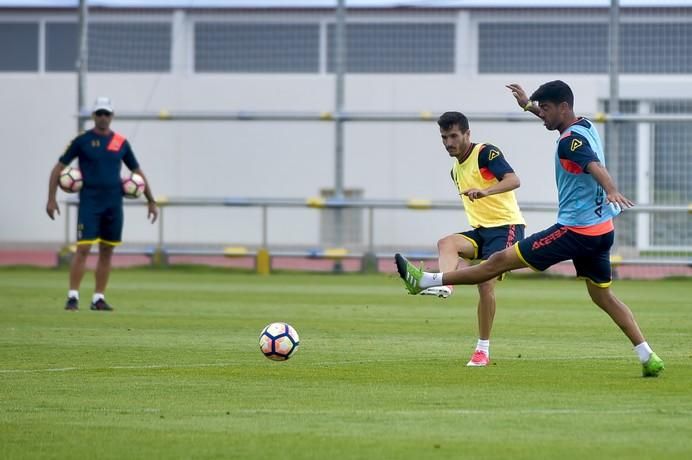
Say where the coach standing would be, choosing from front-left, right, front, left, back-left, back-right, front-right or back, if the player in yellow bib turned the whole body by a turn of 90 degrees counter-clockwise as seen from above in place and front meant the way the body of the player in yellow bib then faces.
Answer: back

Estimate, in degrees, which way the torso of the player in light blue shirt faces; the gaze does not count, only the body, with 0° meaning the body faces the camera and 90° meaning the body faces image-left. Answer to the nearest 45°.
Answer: approximately 90°

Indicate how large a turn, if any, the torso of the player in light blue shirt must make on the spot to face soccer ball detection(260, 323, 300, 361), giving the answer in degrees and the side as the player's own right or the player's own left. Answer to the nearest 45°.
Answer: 0° — they already face it

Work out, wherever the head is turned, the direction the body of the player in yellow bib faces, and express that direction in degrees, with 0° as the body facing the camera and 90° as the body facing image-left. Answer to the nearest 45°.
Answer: approximately 45°

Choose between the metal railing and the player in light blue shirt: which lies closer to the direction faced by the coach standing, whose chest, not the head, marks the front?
the player in light blue shirt

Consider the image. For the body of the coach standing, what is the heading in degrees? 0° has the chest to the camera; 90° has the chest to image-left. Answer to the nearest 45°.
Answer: approximately 0°

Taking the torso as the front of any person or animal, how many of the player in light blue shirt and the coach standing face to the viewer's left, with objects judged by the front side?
1

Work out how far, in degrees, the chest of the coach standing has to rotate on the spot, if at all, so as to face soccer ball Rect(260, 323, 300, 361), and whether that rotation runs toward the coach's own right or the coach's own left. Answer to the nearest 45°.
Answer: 0° — they already face it
